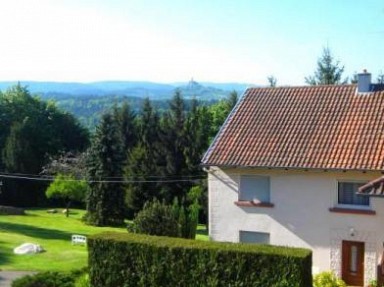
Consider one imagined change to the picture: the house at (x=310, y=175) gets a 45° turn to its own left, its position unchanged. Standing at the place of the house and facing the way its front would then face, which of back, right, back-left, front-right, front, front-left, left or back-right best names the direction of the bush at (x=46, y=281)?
right

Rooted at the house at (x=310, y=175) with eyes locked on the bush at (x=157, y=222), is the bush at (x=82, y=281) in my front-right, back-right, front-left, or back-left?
front-left

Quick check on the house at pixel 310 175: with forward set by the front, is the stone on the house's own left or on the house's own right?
on the house's own right

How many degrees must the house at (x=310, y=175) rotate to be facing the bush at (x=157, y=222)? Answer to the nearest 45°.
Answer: approximately 90° to its right

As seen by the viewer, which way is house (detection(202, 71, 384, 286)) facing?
toward the camera

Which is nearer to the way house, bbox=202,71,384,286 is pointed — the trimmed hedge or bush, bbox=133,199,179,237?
the trimmed hedge

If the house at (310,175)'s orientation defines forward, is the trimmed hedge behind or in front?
in front

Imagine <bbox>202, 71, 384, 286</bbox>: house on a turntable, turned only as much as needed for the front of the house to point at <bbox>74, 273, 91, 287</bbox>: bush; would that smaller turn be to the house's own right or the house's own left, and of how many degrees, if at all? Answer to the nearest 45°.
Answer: approximately 45° to the house's own right
